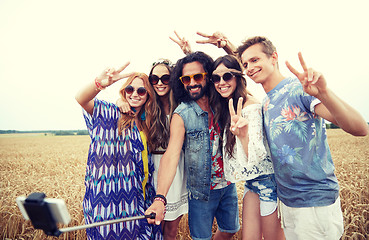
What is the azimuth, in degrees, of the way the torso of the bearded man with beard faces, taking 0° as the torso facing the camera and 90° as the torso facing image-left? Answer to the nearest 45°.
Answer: approximately 315°

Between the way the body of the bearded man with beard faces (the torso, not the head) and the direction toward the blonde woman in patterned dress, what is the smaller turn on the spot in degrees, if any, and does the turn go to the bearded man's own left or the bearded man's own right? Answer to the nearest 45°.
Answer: approximately 135° to the bearded man's own right

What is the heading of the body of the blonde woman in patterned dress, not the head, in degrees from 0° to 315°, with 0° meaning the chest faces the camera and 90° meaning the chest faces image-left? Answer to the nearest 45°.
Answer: approximately 315°
